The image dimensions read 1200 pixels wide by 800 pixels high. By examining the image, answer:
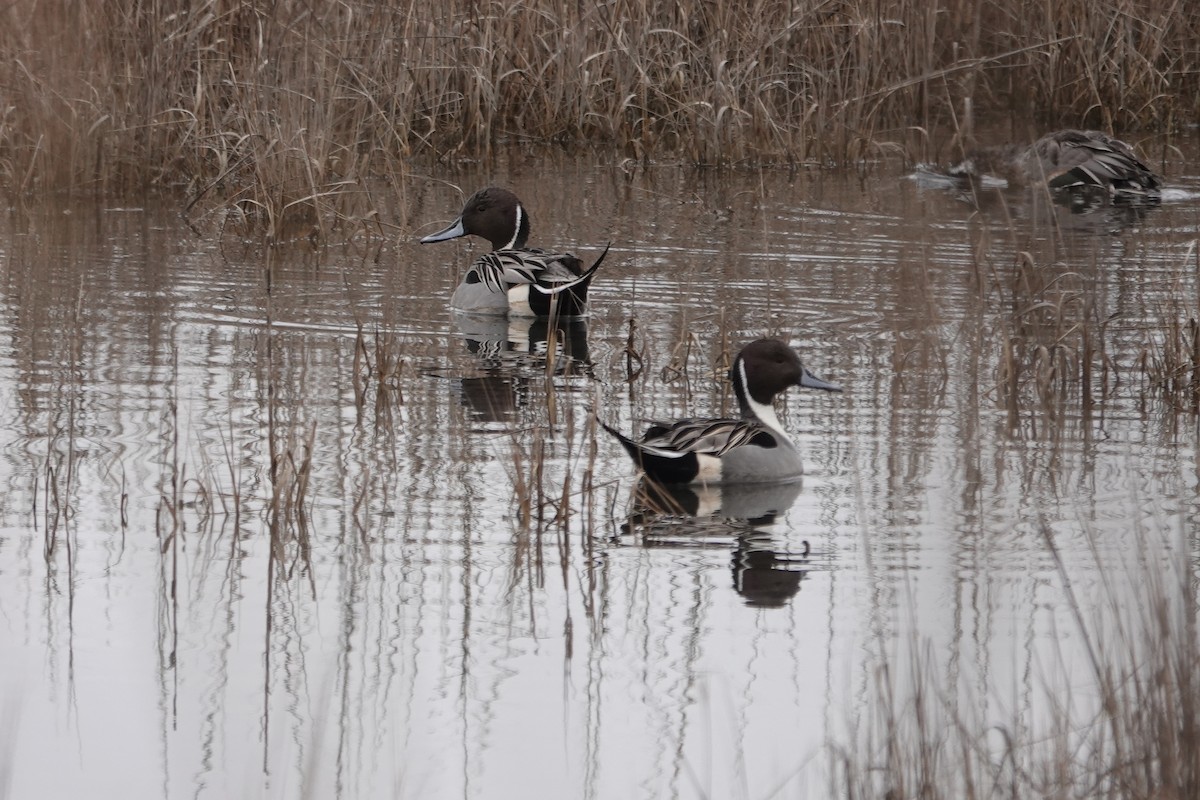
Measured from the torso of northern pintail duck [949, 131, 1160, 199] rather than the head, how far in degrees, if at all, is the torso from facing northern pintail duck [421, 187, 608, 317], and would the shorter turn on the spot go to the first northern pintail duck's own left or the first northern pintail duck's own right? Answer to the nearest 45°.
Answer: approximately 45° to the first northern pintail duck's own left

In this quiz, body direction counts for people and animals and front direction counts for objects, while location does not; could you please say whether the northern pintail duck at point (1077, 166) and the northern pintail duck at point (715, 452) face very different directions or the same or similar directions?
very different directions

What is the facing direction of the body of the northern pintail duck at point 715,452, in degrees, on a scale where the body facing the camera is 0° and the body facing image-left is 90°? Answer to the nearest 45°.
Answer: approximately 270°

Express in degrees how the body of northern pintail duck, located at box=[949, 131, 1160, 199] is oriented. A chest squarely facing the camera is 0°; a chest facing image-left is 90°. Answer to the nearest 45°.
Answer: approximately 90°

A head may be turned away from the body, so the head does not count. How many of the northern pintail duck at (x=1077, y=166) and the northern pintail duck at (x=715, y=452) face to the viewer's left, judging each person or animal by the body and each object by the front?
1

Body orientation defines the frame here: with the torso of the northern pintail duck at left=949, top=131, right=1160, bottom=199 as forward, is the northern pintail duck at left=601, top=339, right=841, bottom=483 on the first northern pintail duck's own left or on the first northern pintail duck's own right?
on the first northern pintail duck's own left
